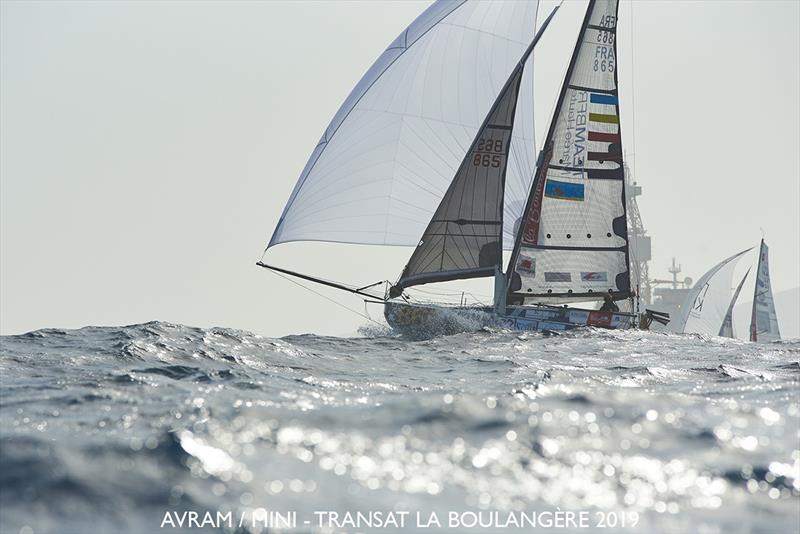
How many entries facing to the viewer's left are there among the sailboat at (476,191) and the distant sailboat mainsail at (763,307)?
2

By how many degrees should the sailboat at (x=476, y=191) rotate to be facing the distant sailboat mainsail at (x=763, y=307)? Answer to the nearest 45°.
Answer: approximately 135° to its right

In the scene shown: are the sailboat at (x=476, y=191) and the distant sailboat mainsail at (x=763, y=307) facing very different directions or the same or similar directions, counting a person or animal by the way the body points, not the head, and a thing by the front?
same or similar directions

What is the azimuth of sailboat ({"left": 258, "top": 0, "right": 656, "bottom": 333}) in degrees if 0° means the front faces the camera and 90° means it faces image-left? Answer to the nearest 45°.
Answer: approximately 90°

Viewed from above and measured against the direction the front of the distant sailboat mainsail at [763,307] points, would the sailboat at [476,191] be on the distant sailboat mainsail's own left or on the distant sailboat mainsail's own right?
on the distant sailboat mainsail's own left

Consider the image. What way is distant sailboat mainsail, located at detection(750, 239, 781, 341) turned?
to the viewer's left
